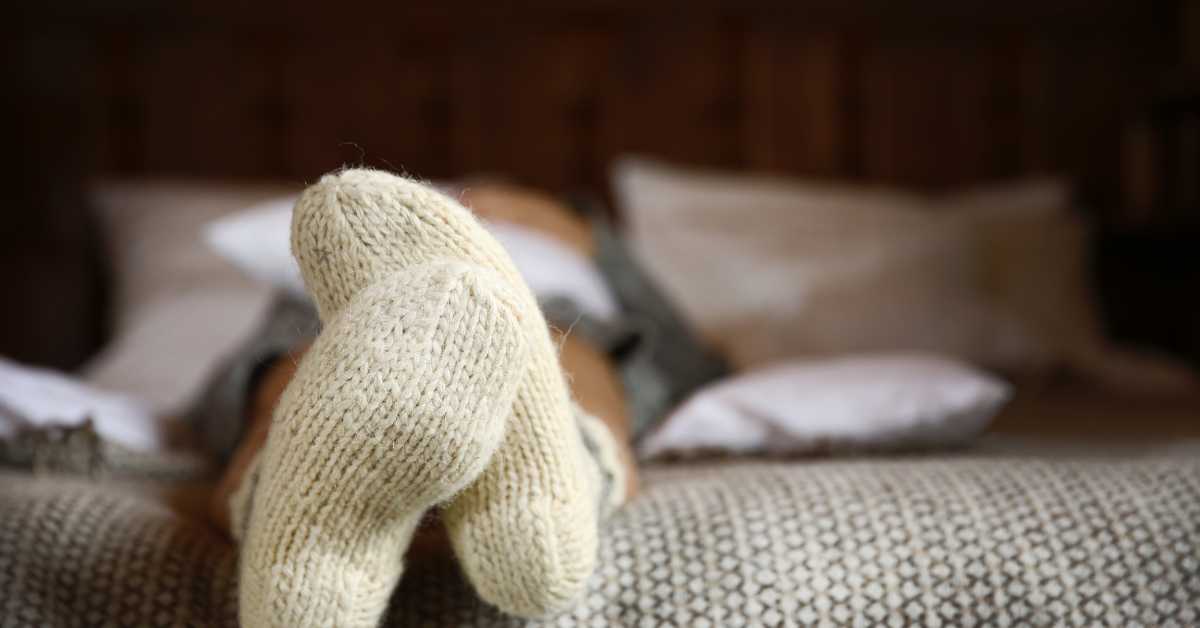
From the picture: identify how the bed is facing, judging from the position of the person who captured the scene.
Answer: facing the viewer
